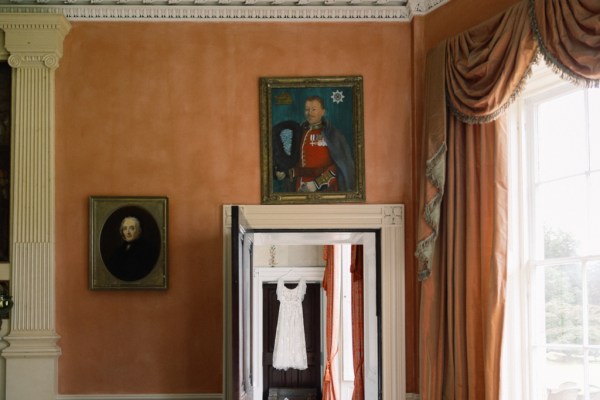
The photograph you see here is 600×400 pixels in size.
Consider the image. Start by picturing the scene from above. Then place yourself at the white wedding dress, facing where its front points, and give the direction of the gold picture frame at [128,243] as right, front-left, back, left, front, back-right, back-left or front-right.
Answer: front

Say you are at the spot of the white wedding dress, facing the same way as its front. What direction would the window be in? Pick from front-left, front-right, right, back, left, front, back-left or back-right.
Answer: front

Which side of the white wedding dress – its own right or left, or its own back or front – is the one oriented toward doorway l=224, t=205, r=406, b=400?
front

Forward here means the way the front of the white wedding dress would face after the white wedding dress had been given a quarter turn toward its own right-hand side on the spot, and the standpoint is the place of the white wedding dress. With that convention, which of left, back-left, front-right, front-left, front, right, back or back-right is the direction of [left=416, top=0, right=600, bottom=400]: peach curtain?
left

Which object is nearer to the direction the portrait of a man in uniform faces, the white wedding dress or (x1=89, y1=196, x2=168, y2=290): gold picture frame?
the gold picture frame

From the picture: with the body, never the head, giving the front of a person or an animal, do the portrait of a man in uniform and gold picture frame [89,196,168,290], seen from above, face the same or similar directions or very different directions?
same or similar directions

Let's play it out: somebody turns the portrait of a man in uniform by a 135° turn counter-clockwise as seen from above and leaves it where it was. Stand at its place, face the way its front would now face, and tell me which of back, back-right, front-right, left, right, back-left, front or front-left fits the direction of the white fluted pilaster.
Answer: back-left

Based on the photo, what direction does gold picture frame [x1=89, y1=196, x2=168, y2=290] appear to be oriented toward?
toward the camera

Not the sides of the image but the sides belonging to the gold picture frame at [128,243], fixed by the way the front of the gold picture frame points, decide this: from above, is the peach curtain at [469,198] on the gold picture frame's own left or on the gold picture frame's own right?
on the gold picture frame's own left

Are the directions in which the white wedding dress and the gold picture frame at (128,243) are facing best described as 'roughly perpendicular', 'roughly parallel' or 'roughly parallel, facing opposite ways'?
roughly parallel

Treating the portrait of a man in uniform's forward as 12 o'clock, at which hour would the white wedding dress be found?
The white wedding dress is roughly at 6 o'clock from the portrait of a man in uniform.

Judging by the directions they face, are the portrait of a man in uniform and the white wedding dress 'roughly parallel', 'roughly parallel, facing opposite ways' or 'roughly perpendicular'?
roughly parallel

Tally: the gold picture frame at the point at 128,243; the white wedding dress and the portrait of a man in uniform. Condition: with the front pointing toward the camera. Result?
3

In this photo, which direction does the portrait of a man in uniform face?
toward the camera
